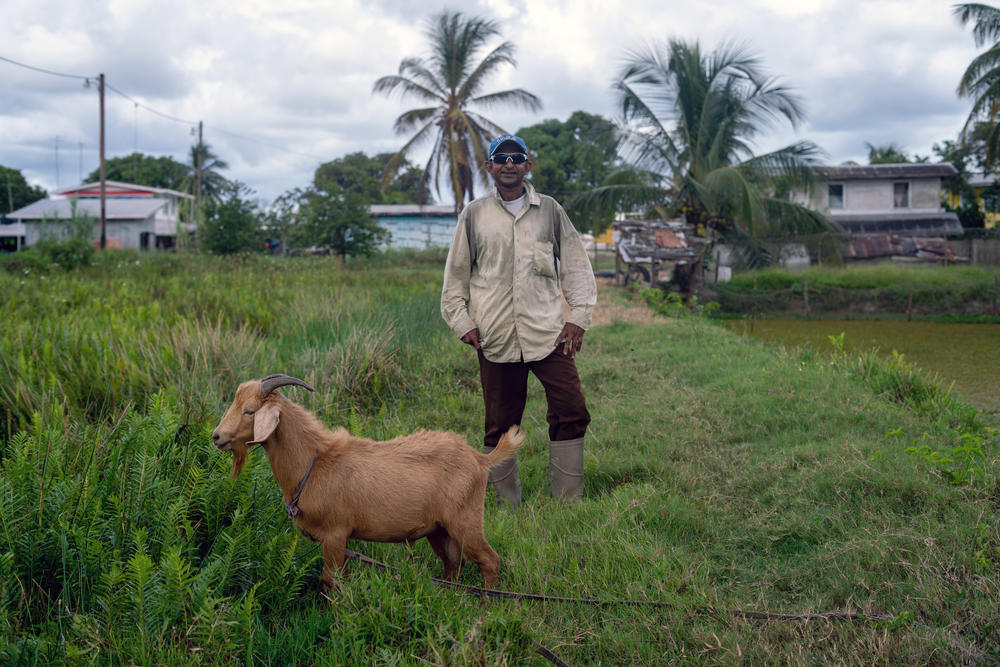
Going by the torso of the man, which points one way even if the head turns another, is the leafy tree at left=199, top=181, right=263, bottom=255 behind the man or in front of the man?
behind

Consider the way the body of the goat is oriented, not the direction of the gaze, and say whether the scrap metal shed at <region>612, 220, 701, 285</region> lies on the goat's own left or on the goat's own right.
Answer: on the goat's own right

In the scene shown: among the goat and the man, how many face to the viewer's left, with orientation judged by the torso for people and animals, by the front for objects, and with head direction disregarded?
1

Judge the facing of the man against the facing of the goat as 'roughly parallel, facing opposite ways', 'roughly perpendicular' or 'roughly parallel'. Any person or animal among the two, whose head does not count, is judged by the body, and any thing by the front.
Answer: roughly perpendicular

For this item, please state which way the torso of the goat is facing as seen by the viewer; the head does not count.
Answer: to the viewer's left

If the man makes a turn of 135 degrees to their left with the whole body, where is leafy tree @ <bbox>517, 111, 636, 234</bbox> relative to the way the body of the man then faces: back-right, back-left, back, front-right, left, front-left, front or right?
front-left

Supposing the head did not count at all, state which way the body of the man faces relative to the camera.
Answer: toward the camera
